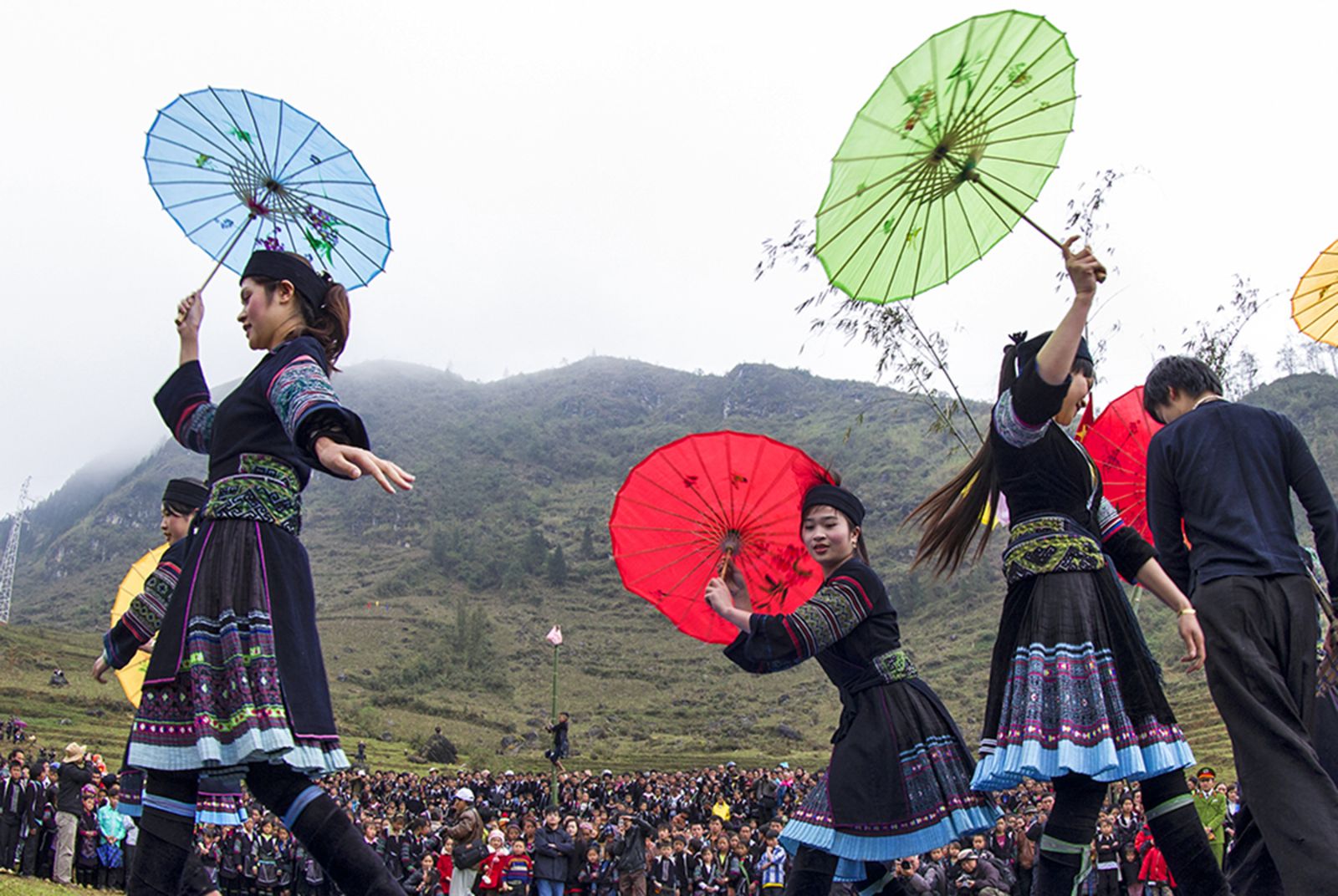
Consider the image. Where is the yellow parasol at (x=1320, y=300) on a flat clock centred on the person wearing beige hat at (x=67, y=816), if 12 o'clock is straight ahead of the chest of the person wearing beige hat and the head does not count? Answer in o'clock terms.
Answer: The yellow parasol is roughly at 2 o'clock from the person wearing beige hat.

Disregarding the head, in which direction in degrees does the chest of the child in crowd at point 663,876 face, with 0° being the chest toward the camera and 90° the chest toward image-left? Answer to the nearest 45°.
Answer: approximately 0°

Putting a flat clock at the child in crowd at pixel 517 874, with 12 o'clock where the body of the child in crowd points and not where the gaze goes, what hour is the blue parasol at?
The blue parasol is roughly at 12 o'clock from the child in crowd.

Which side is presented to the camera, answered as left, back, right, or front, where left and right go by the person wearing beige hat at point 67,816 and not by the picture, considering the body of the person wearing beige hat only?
right

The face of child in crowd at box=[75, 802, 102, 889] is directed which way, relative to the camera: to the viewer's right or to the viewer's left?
to the viewer's right

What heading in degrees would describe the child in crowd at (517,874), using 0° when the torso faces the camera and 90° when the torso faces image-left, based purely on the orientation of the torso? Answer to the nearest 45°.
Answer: approximately 0°

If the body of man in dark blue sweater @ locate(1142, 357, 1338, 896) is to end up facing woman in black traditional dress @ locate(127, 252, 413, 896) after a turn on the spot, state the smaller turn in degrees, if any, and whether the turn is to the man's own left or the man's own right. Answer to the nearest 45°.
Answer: approximately 90° to the man's own left

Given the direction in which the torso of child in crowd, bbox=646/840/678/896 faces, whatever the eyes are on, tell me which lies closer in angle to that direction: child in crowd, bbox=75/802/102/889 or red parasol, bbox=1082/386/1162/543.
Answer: the red parasol
